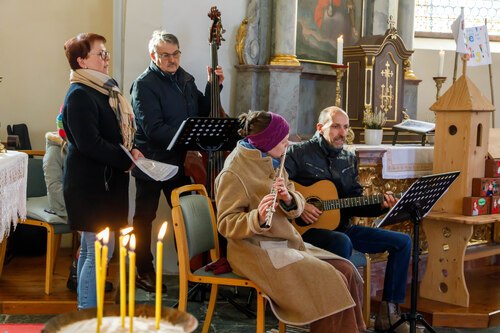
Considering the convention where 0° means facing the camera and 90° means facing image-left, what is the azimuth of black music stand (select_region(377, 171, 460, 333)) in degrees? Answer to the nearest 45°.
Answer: approximately 135°

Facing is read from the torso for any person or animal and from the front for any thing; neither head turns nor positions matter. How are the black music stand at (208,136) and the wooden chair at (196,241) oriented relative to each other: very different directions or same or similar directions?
very different directions

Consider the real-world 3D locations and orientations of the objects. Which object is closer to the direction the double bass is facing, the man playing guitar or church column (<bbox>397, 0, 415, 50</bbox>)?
the man playing guitar

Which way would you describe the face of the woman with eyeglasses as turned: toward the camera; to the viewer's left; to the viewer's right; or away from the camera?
to the viewer's right

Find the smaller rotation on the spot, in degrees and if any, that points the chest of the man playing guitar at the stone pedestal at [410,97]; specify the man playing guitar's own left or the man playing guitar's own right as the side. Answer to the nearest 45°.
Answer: approximately 135° to the man playing guitar's own left

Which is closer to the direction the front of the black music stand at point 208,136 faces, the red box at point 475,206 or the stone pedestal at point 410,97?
the stone pedestal
